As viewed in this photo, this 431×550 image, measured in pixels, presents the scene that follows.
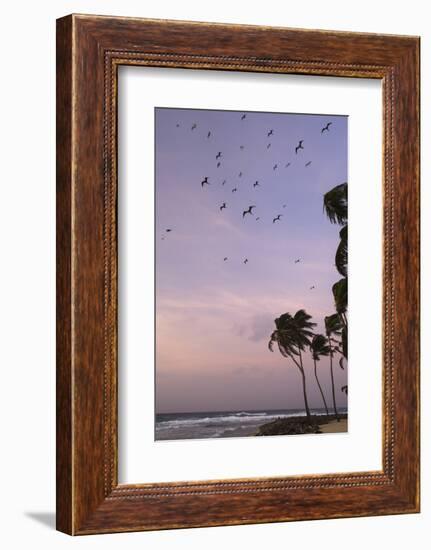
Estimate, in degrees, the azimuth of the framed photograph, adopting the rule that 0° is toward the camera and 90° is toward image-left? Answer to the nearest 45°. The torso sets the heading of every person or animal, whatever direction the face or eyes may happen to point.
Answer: approximately 315°
